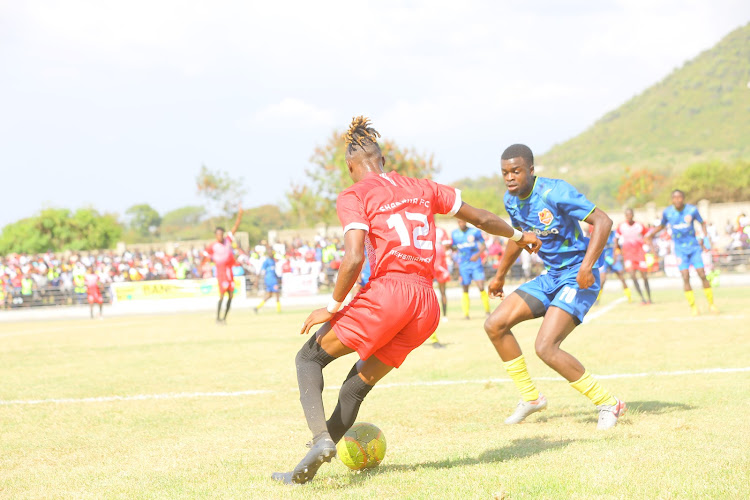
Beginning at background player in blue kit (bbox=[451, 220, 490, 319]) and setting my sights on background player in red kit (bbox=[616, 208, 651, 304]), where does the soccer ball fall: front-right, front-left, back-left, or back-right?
back-right

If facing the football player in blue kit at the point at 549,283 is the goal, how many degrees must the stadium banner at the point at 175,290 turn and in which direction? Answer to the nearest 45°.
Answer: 0° — it already faces them

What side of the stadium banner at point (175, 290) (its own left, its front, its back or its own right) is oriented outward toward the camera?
front

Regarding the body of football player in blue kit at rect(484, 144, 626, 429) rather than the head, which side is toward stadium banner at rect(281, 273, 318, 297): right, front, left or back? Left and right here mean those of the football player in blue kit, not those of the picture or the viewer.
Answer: right

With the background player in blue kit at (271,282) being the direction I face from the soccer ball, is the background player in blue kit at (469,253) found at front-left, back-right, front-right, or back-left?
front-right

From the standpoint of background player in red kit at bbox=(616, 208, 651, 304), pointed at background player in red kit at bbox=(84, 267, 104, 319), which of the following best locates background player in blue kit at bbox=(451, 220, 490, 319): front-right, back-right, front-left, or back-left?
front-left

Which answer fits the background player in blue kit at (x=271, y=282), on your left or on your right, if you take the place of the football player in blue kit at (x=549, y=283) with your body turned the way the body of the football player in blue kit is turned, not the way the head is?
on your right

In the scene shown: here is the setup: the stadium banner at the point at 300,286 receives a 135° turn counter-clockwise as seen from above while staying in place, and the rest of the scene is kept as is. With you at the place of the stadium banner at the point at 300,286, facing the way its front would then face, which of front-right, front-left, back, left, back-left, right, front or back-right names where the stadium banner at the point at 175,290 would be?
back-left

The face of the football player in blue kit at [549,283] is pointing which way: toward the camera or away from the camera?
toward the camera

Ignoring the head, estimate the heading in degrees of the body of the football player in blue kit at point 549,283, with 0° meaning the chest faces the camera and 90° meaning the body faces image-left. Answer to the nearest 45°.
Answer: approximately 45°

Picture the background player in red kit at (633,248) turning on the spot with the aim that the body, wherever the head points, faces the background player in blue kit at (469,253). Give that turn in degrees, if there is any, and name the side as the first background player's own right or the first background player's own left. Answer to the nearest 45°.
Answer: approximately 45° to the first background player's own right

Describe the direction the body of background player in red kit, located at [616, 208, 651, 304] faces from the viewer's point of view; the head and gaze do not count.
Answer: toward the camera

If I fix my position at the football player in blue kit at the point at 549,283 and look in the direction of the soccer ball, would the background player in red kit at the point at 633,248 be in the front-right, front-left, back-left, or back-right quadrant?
back-right

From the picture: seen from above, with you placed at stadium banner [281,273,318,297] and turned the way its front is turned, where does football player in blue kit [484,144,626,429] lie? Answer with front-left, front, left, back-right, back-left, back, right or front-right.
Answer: front

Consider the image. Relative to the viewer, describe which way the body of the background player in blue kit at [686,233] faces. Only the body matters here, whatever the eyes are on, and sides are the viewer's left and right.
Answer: facing the viewer

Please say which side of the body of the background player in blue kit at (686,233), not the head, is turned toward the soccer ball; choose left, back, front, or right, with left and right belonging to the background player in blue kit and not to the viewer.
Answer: front
